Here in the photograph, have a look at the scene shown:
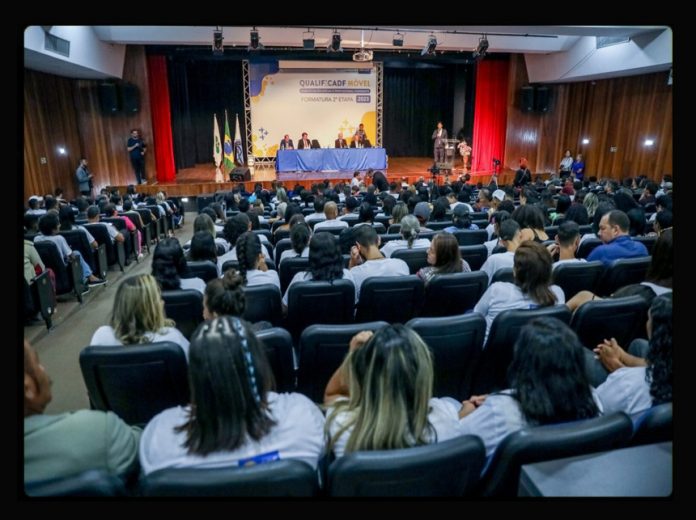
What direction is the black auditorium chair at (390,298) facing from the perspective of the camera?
away from the camera

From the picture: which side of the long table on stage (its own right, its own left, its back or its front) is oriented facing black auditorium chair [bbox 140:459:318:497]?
front

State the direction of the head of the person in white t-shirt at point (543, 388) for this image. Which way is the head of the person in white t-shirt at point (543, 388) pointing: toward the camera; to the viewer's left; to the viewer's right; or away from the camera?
away from the camera

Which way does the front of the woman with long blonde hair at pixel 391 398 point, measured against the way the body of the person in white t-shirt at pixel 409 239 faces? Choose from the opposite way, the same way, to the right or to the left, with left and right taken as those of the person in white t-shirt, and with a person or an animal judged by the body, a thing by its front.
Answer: the same way

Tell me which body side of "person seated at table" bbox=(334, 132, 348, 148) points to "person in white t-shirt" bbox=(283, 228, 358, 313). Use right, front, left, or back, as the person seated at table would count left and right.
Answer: front

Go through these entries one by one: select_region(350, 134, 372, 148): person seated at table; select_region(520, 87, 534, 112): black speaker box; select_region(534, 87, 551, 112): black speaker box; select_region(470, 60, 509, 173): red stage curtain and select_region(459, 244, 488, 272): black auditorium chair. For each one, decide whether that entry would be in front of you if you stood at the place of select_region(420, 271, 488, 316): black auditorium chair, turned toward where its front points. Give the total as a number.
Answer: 5

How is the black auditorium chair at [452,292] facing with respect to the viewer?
away from the camera

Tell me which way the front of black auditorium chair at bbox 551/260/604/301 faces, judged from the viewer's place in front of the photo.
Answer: facing away from the viewer

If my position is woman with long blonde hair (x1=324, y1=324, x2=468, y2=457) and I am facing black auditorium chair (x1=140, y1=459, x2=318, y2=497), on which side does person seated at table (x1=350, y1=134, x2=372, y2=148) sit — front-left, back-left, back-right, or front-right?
back-right

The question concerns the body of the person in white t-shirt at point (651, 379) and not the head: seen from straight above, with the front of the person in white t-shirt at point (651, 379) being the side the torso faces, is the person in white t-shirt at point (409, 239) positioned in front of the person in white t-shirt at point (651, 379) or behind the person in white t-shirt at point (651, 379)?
in front

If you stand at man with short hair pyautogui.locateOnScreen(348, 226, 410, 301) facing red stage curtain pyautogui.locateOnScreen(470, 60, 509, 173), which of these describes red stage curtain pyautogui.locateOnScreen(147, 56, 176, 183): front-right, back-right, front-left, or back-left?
front-left

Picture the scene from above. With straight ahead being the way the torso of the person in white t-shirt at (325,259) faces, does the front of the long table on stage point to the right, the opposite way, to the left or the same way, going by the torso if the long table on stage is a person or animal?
the opposite way

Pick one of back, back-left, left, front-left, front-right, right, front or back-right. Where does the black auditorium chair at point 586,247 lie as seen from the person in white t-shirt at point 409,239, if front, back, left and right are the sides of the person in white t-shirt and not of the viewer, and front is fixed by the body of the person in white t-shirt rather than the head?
right

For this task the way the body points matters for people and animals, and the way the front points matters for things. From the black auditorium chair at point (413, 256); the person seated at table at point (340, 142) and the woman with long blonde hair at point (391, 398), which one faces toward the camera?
the person seated at table

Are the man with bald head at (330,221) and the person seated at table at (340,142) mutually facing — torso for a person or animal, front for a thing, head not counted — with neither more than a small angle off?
yes

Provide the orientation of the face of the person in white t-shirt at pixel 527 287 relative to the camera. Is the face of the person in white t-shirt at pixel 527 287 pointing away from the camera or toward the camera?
away from the camera

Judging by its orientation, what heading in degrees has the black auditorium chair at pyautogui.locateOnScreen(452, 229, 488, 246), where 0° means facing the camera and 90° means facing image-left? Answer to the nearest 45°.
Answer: approximately 180°

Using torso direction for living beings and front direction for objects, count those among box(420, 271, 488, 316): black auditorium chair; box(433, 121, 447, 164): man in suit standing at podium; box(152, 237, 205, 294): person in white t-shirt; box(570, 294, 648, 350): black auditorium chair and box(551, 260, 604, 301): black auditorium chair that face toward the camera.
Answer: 1

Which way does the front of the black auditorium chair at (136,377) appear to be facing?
away from the camera

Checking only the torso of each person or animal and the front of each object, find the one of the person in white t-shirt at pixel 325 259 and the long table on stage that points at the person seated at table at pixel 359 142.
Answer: the person in white t-shirt

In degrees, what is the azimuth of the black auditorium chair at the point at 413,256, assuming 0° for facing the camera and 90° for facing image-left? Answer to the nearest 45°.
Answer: approximately 180°

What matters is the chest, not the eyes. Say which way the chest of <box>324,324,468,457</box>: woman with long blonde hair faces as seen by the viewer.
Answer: away from the camera

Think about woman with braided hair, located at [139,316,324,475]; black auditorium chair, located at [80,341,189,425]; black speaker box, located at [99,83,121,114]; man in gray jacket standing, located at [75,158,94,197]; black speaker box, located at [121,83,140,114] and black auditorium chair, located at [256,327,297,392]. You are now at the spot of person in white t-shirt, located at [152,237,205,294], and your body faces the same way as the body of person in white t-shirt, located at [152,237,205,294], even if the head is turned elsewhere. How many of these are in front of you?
3

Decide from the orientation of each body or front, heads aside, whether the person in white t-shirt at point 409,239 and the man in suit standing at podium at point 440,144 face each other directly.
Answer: yes

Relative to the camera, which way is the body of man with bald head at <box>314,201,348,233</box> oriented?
away from the camera

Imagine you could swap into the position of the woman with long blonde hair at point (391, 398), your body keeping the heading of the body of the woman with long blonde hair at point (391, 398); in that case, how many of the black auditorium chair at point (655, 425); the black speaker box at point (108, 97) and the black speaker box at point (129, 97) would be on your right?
1
